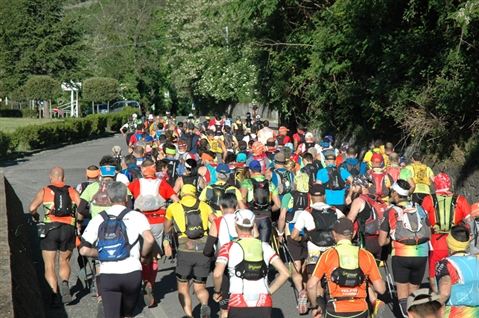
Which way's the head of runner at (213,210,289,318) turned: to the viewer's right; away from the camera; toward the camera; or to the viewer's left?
away from the camera

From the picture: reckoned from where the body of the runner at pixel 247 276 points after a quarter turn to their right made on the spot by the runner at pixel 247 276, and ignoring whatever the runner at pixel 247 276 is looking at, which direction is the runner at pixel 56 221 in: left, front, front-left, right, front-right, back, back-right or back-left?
back-left

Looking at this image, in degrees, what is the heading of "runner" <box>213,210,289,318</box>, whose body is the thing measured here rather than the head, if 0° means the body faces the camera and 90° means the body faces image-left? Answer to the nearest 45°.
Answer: approximately 180°
